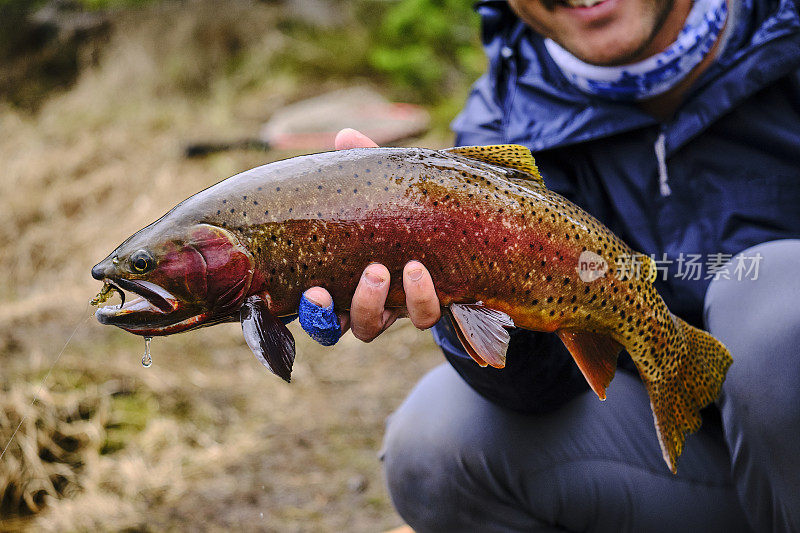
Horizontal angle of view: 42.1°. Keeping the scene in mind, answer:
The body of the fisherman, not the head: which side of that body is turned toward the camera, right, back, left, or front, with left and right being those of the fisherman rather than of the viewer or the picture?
front

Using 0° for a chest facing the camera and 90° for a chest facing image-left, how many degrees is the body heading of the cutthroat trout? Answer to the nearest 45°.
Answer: approximately 90°

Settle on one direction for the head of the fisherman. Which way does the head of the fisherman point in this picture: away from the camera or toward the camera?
toward the camera
